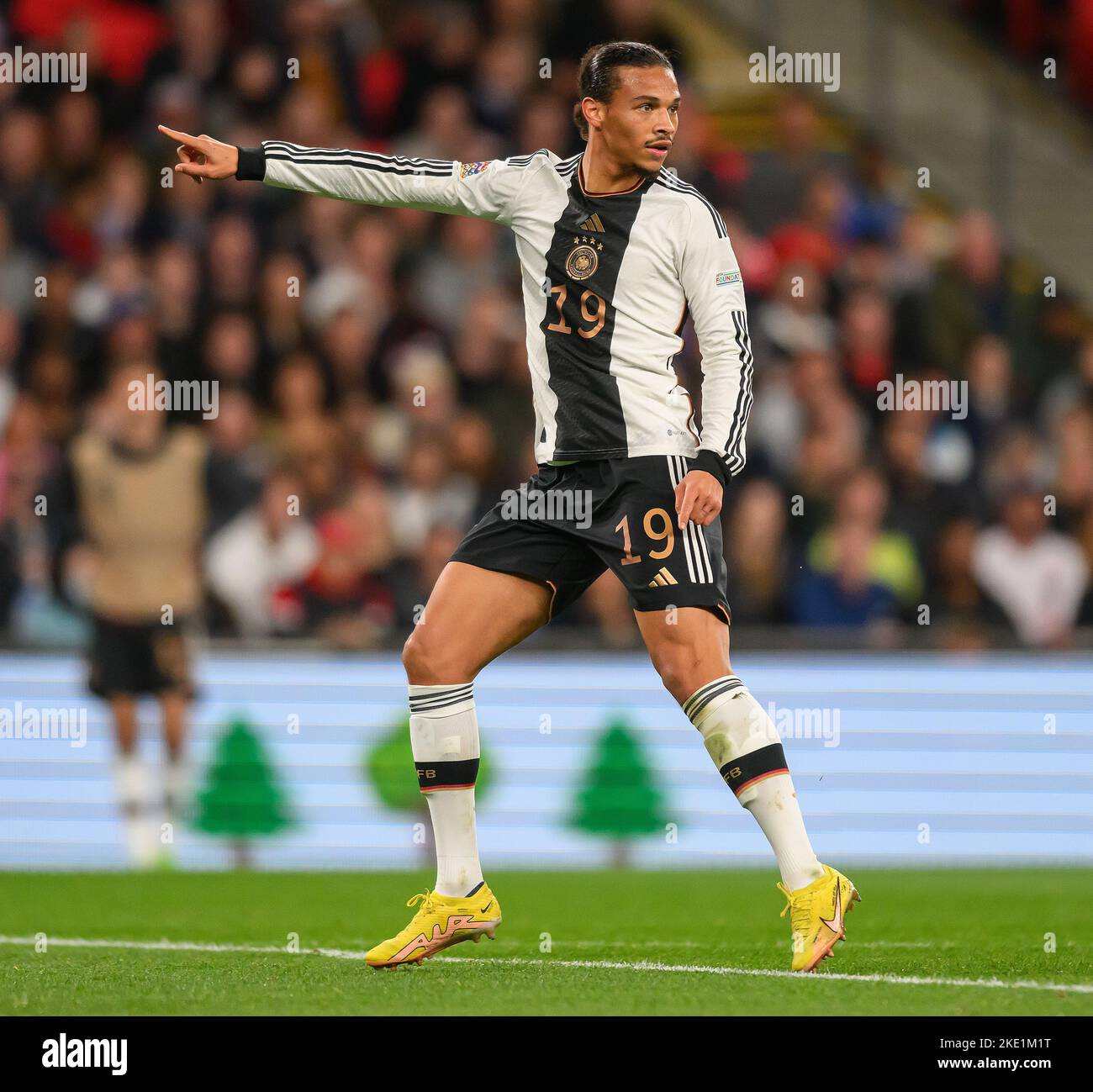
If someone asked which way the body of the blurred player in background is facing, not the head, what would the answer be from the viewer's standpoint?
toward the camera

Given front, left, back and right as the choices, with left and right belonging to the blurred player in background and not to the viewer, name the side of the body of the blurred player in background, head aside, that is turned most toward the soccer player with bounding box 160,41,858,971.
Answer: front
